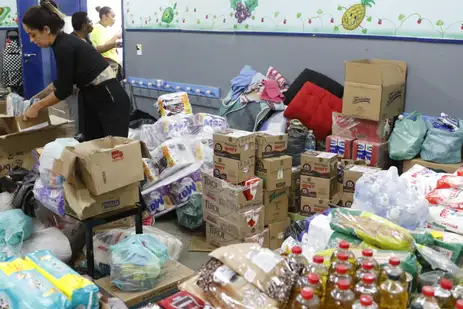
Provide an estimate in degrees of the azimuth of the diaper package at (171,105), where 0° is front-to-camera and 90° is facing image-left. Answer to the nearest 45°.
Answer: approximately 0°

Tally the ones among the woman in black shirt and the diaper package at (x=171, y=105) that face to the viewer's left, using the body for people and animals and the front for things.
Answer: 1

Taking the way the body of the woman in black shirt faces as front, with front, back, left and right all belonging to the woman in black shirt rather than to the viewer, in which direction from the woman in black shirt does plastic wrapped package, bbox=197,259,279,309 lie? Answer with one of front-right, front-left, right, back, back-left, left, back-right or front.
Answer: left

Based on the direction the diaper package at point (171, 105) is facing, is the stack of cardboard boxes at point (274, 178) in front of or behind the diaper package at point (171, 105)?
in front

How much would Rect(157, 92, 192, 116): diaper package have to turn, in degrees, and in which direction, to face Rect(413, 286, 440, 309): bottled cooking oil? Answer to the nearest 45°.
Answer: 0° — it already faces it

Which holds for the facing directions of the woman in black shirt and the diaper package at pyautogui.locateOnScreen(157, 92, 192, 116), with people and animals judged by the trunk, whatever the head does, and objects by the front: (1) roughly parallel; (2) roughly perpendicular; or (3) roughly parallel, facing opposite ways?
roughly perpendicular

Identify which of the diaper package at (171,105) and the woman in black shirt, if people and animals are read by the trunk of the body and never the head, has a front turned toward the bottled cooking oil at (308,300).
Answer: the diaper package

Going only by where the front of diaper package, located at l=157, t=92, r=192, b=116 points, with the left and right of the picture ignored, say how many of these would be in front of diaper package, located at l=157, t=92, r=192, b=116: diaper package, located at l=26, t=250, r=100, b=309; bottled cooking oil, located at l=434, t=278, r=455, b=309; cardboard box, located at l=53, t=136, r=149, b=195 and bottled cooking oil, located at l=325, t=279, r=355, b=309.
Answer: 4

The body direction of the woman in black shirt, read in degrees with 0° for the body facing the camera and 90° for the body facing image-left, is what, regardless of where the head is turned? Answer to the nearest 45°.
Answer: approximately 90°

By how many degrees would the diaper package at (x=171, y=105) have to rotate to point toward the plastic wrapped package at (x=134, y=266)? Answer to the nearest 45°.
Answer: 0° — it already faces it

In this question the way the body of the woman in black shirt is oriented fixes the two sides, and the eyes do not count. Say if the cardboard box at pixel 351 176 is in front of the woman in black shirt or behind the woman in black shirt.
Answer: behind

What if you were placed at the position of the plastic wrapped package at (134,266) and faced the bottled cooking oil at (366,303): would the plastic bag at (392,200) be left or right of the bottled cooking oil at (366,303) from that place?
left

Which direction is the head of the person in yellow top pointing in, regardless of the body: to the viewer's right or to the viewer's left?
to the viewer's right

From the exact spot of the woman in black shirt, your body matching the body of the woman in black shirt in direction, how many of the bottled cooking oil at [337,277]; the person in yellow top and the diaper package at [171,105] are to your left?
1

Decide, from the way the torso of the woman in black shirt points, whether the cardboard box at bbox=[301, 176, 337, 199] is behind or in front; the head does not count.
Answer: behind

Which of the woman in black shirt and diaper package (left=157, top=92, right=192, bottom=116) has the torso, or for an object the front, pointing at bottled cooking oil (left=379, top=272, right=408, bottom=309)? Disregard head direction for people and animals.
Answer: the diaper package
